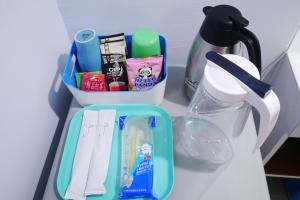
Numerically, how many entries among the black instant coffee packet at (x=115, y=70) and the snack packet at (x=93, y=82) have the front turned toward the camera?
2

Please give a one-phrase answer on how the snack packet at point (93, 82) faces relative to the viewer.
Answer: facing the viewer
